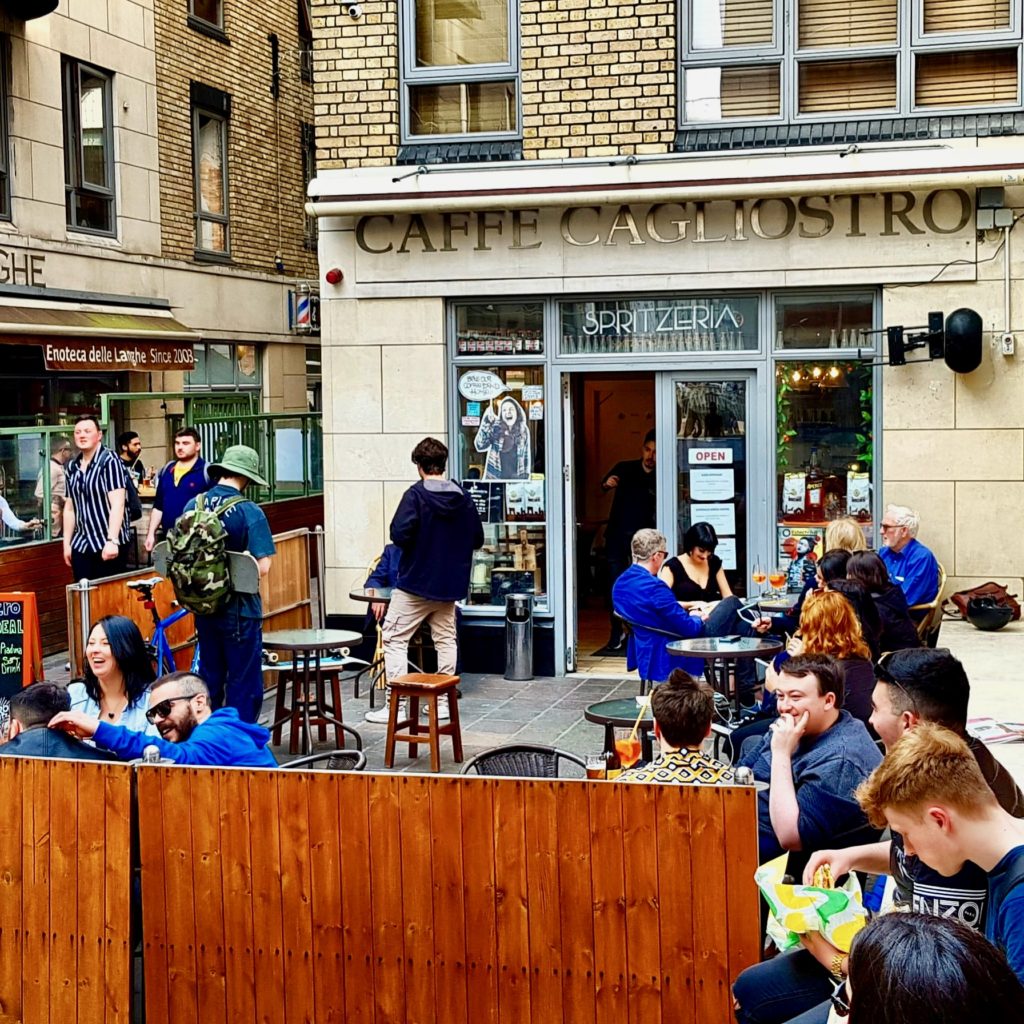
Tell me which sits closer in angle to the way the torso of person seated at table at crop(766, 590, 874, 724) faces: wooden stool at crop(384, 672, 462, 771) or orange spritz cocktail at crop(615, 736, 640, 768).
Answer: the wooden stool

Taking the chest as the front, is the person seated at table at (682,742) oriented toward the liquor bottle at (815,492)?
yes

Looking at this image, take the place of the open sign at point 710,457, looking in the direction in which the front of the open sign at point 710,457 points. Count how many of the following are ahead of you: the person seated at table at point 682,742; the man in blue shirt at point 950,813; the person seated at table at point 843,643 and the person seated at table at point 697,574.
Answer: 4

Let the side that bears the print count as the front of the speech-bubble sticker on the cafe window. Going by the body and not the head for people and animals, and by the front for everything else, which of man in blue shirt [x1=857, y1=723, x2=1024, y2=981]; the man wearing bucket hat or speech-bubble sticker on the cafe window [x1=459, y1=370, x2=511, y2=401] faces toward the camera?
the speech-bubble sticker on the cafe window

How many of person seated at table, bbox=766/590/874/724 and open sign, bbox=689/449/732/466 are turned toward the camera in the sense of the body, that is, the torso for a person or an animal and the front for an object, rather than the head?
1

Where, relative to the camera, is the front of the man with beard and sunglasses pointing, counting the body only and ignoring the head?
to the viewer's left

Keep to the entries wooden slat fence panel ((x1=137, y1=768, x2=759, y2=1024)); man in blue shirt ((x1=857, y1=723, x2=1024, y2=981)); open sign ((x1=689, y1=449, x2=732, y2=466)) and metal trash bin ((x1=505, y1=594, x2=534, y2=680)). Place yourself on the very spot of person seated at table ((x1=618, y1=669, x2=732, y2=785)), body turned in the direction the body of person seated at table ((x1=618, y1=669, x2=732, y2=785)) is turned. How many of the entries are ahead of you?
2

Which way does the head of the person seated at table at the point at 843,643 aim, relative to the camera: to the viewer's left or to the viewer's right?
to the viewer's left

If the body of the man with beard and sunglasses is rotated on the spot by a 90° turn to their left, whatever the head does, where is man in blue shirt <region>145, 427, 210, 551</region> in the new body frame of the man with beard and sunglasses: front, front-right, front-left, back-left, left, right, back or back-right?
back

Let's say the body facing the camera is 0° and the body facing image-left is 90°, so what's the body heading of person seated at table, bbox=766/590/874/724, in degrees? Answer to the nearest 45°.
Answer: approximately 135°

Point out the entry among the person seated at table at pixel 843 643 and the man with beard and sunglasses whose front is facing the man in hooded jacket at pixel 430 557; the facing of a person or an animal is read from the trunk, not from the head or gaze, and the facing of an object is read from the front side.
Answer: the person seated at table

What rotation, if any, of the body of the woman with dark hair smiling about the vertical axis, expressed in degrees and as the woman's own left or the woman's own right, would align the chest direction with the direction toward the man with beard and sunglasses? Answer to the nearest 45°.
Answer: approximately 45° to the woman's own left

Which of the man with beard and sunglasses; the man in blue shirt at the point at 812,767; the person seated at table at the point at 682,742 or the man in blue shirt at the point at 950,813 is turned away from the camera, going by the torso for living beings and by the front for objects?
the person seated at table

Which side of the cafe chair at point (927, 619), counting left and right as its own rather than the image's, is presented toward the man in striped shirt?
front
